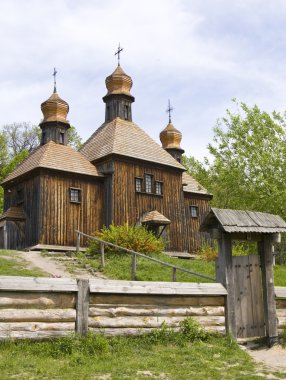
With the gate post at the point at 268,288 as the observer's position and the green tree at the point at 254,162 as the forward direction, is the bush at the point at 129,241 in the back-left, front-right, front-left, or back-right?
front-left

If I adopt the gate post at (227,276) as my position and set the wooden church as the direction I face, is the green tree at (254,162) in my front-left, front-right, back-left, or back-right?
front-right

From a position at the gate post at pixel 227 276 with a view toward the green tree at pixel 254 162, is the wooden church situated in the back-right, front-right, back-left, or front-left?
front-left
